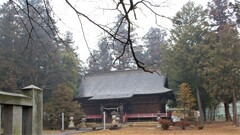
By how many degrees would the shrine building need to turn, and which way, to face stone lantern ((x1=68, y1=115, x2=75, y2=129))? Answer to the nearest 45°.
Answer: approximately 45° to its right

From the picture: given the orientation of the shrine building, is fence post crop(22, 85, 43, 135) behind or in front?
in front

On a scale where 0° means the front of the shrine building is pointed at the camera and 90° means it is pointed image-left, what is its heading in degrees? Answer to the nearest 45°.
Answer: approximately 0°

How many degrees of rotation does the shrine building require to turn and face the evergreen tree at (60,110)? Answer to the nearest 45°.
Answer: approximately 45° to its right

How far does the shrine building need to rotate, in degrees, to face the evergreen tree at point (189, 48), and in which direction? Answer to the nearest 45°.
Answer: approximately 45° to its left

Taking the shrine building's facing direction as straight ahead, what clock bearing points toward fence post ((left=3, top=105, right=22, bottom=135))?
The fence post is roughly at 12 o'clock from the shrine building.
